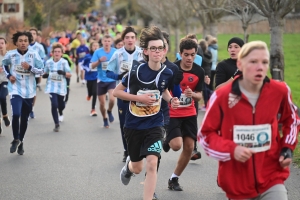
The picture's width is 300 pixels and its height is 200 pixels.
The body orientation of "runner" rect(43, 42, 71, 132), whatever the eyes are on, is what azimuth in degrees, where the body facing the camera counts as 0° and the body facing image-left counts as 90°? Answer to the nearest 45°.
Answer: approximately 0°

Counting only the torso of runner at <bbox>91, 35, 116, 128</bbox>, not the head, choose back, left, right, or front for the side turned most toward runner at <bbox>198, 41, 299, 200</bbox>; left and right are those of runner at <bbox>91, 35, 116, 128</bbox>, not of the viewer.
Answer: front

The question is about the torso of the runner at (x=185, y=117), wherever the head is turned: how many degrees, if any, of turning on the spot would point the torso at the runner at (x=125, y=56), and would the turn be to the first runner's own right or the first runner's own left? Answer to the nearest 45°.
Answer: approximately 135° to the first runner's own right

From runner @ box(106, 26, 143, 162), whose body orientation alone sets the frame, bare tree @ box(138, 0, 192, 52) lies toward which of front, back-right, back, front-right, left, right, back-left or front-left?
back

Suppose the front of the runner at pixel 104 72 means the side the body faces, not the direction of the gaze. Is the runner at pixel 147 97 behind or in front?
in front

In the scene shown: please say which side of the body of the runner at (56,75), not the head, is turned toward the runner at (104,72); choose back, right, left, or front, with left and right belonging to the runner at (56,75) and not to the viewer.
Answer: left

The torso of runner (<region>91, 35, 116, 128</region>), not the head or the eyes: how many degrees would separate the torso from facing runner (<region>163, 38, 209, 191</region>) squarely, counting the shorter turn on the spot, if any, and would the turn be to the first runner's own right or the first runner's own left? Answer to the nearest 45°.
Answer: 0° — they already face them
